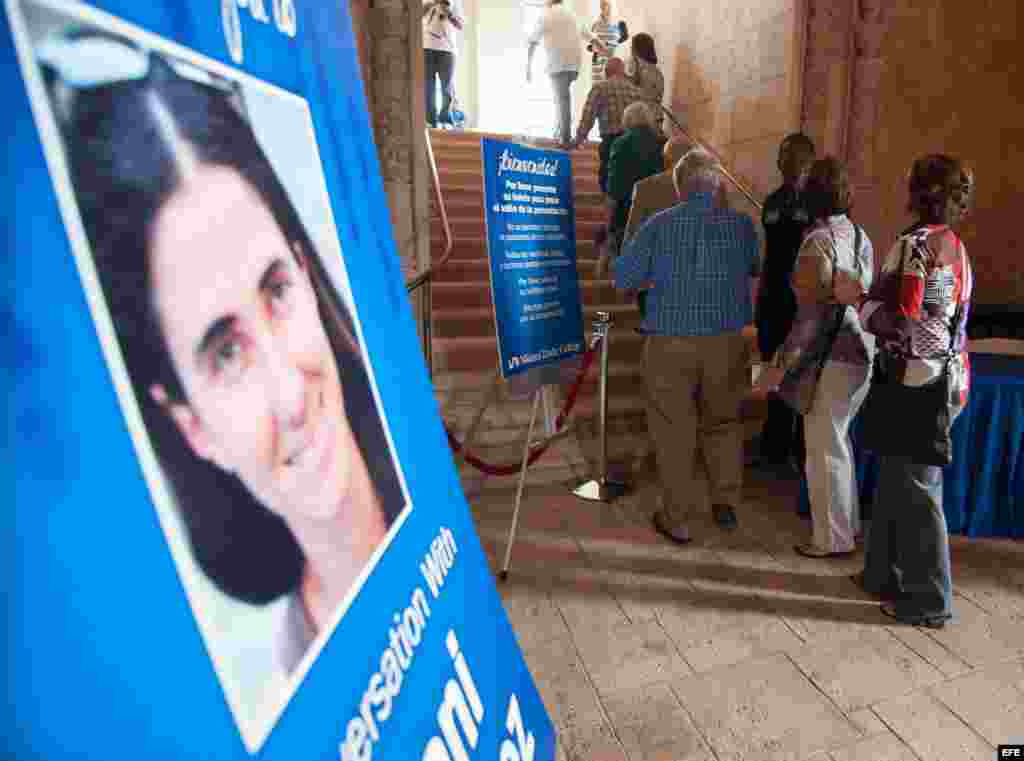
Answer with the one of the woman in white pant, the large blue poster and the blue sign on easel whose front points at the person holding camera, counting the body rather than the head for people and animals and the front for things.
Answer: the woman in white pant

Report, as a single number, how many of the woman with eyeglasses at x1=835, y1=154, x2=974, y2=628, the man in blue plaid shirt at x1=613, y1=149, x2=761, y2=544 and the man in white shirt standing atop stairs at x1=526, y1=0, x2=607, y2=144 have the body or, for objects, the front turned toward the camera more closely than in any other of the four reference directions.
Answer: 0

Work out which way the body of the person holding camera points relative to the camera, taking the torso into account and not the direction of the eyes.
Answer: toward the camera

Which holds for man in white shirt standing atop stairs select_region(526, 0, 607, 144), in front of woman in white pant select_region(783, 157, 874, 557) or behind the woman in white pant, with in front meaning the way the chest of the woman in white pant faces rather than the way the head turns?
in front

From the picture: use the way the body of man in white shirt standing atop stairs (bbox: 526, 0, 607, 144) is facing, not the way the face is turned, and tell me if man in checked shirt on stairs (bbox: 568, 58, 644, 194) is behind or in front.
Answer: behind

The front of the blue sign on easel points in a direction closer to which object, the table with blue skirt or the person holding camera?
the table with blue skirt

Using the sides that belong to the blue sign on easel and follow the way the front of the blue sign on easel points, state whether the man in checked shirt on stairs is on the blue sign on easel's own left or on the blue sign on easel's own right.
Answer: on the blue sign on easel's own left

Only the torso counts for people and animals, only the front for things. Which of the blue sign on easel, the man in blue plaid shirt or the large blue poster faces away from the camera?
the man in blue plaid shirt

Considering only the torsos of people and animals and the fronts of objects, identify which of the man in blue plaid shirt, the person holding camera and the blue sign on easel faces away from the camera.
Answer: the man in blue plaid shirt

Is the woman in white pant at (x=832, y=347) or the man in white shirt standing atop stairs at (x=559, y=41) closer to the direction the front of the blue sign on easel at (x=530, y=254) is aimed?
the woman in white pant

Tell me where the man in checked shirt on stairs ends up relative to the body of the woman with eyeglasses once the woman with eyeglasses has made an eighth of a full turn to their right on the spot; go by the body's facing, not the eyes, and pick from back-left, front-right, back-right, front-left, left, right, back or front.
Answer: front-left

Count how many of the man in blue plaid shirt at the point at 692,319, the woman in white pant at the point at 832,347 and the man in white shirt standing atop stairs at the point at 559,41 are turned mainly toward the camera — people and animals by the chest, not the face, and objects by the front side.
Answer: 0

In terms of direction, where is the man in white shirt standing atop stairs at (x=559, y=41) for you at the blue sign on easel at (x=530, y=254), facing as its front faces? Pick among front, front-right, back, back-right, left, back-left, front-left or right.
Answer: back-left

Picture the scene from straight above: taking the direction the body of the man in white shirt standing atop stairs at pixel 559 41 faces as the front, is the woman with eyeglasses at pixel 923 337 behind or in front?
behind

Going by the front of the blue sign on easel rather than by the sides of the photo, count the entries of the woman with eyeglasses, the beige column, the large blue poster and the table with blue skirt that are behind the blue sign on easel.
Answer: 1
